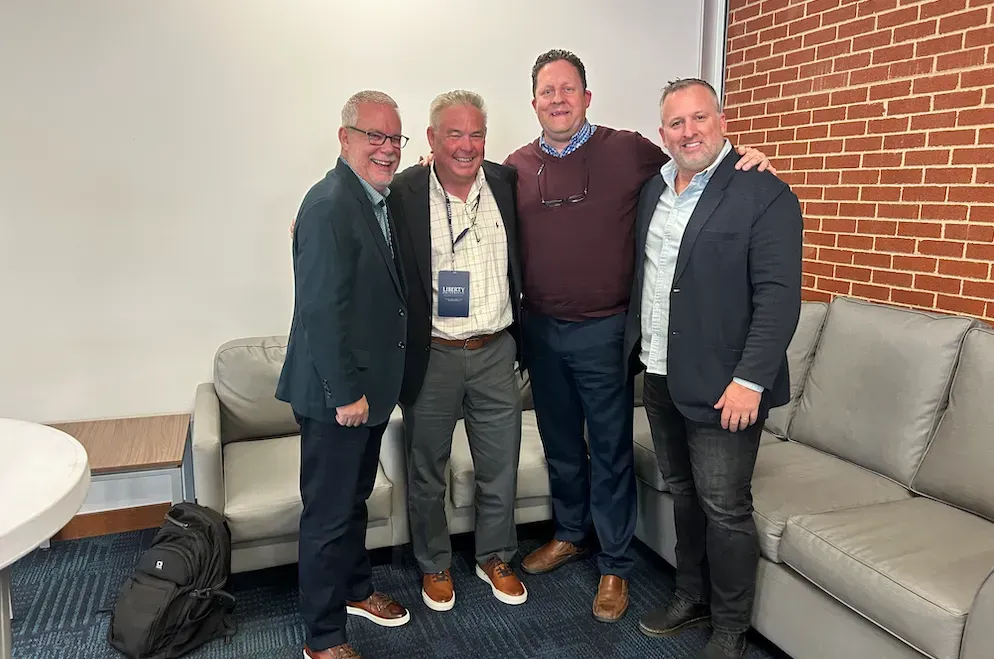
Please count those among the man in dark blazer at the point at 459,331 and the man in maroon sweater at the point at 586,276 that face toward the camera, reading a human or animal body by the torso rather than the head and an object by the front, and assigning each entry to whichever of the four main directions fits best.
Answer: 2

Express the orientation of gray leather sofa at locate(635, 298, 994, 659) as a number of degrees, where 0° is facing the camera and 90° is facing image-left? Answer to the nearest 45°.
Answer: approximately 45°

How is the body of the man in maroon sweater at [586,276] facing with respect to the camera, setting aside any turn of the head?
toward the camera

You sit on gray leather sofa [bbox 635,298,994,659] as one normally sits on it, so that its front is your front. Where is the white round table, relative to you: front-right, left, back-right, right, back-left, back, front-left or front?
front

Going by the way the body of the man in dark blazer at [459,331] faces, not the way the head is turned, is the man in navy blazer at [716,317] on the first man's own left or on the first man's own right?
on the first man's own left

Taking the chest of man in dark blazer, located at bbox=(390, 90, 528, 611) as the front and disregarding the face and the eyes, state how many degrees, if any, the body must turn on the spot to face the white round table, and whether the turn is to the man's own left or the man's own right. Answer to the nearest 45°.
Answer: approximately 45° to the man's own right

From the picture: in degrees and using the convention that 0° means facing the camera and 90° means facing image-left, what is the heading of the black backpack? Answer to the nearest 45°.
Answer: approximately 45°

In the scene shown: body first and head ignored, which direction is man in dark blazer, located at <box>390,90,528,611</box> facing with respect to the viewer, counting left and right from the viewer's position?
facing the viewer

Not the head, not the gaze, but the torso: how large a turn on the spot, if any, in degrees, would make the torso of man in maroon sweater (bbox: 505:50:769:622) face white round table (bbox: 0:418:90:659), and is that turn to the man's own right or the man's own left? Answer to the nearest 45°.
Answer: approximately 45° to the man's own right
